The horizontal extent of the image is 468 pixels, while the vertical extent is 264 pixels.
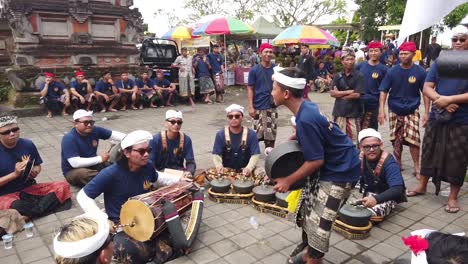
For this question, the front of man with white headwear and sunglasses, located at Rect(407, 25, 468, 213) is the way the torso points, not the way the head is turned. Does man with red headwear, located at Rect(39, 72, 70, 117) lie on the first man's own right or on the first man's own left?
on the first man's own right

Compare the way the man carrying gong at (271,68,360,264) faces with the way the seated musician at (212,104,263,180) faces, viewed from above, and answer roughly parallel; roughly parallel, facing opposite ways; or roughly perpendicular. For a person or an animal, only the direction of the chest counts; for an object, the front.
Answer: roughly perpendicular

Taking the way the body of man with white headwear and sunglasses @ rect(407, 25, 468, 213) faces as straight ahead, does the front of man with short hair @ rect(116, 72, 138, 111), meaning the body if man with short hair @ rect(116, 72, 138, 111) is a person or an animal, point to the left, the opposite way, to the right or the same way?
to the left

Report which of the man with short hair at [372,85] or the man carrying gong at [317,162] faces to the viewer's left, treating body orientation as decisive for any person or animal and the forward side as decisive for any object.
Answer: the man carrying gong

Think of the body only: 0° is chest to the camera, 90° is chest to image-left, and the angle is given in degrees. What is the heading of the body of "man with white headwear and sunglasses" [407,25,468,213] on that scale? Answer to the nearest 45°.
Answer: approximately 45°

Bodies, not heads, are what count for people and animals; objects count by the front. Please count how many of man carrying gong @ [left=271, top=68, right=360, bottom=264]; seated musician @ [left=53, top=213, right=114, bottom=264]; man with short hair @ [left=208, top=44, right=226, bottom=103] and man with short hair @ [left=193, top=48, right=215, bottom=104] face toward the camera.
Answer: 2

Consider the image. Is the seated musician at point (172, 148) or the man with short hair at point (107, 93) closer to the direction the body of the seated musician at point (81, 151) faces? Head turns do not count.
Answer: the seated musician

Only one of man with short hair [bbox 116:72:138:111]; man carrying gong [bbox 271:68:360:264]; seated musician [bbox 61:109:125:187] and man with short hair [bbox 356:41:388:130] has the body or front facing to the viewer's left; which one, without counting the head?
the man carrying gong

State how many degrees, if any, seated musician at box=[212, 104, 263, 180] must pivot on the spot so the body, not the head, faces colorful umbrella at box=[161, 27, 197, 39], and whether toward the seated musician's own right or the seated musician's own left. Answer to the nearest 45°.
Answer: approximately 180°

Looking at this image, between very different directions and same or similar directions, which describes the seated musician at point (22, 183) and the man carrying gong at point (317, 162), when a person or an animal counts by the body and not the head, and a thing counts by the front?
very different directions
